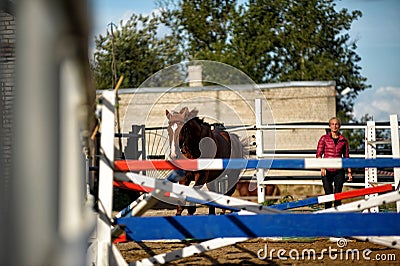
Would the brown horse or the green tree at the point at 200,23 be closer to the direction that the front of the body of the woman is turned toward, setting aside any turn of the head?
the brown horse

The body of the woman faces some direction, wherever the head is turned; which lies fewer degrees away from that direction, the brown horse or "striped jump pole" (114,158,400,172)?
the striped jump pole

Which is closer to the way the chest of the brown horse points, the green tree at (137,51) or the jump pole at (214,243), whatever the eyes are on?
the jump pole

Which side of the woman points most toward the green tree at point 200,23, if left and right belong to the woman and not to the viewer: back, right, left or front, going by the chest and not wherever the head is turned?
back

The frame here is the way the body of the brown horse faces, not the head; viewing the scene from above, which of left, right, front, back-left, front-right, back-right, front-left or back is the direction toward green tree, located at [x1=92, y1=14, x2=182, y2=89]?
back-right

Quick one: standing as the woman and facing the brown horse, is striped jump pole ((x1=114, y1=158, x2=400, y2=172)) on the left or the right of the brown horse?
left

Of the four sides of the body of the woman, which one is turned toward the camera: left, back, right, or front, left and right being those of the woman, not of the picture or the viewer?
front

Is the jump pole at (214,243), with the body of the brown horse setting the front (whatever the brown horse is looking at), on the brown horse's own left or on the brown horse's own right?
on the brown horse's own left

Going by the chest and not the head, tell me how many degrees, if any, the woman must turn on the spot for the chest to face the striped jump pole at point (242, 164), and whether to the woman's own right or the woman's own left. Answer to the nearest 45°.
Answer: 0° — they already face it

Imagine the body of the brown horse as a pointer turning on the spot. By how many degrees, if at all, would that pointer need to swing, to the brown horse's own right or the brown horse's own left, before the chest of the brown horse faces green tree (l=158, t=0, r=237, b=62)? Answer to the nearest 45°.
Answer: approximately 135° to the brown horse's own right

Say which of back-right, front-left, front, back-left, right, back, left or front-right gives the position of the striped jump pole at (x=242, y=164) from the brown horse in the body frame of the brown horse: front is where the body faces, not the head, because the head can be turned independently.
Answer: front-left
